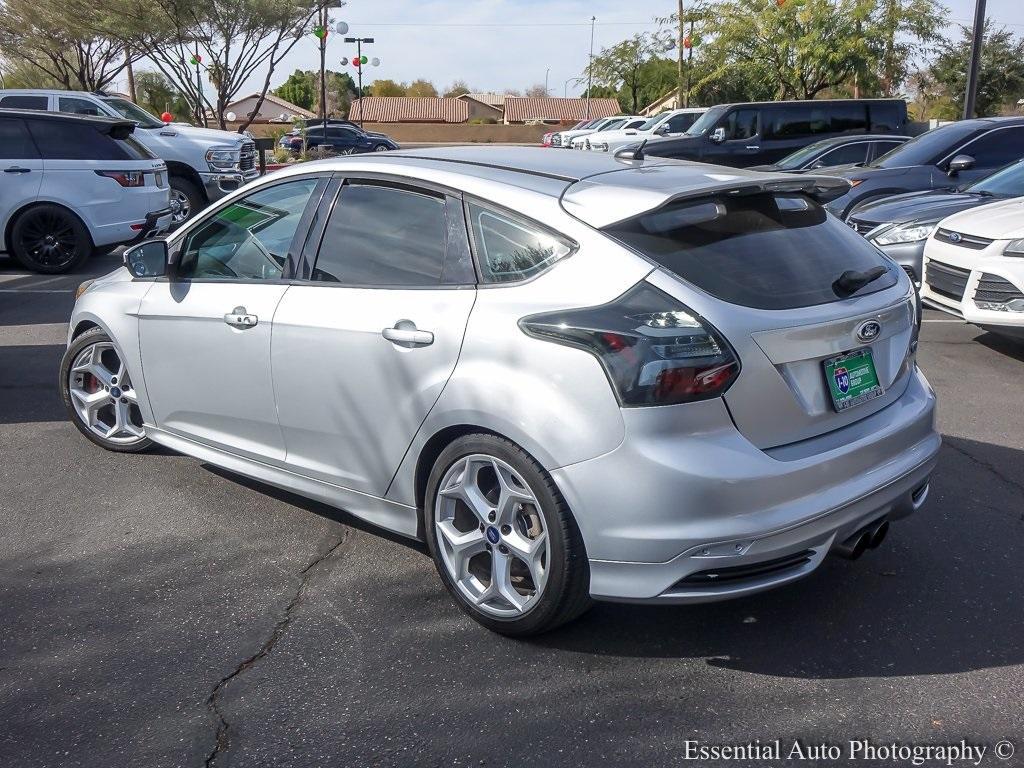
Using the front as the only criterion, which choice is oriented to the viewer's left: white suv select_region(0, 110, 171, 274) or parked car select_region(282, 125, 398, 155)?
the white suv

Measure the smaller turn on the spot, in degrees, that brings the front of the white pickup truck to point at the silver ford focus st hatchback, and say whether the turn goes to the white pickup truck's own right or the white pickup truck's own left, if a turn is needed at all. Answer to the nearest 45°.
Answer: approximately 45° to the white pickup truck's own right

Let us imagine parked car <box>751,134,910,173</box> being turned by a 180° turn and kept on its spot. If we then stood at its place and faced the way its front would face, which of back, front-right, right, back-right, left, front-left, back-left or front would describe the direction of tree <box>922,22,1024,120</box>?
front-left

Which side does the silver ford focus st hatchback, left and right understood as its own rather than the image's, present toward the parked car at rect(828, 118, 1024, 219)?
right

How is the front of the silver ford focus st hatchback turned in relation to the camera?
facing away from the viewer and to the left of the viewer

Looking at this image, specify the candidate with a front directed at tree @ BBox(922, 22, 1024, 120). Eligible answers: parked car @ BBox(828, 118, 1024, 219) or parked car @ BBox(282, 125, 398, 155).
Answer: parked car @ BBox(282, 125, 398, 155)

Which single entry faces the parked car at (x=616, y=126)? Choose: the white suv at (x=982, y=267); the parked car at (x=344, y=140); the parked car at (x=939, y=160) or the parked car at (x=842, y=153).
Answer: the parked car at (x=344, y=140)

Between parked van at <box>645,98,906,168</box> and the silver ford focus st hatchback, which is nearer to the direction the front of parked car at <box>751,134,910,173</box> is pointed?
the silver ford focus st hatchback

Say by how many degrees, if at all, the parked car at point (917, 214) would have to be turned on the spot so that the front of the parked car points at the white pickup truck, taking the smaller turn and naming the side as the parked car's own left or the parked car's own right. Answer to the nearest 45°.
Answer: approximately 45° to the parked car's own right
